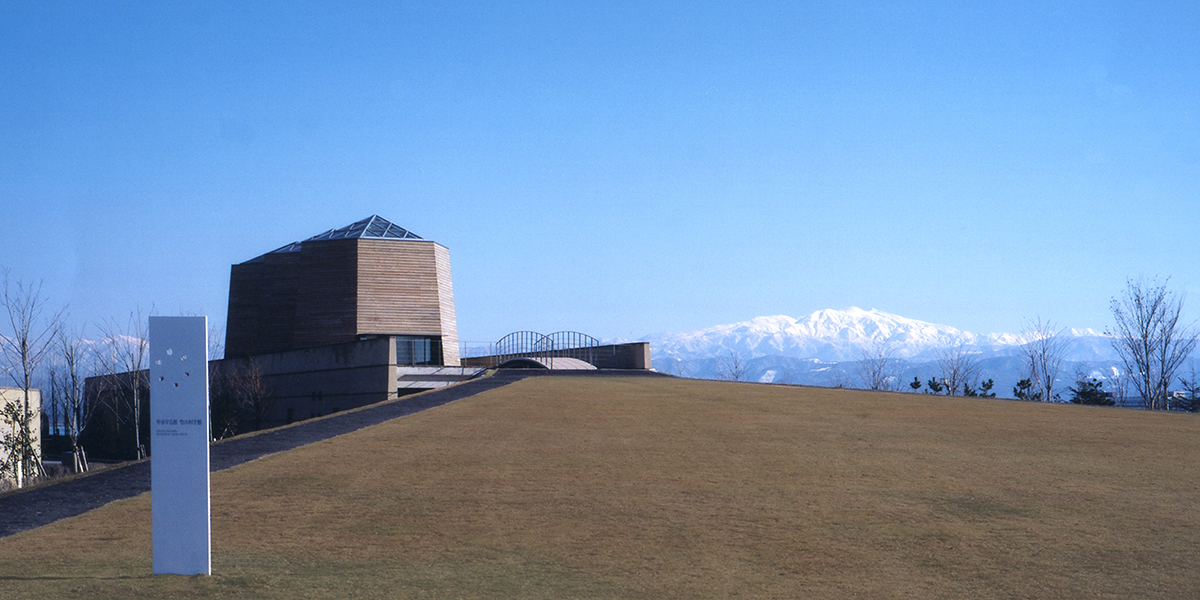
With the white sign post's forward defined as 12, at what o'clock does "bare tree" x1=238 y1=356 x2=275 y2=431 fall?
The bare tree is roughly at 6 o'clock from the white sign post.

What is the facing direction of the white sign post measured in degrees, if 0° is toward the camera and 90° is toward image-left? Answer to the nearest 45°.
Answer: approximately 0°

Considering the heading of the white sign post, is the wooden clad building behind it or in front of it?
behind
